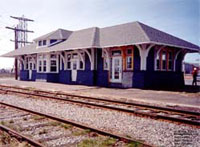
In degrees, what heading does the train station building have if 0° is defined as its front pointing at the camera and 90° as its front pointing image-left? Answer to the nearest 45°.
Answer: approximately 45°

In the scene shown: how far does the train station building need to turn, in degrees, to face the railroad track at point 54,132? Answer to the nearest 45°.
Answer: approximately 45° to its left
